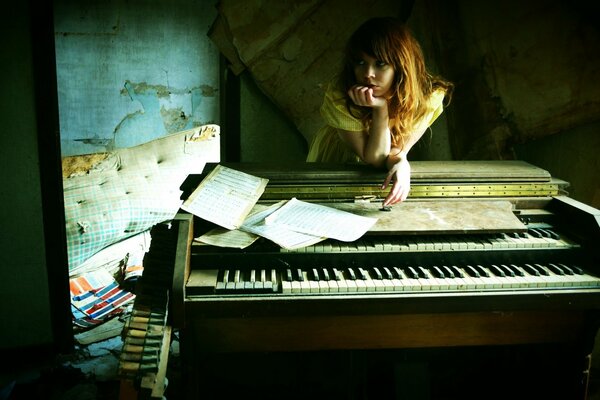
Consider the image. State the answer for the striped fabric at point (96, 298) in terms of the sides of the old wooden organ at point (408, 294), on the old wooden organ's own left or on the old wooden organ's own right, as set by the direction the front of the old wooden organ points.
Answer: on the old wooden organ's own right

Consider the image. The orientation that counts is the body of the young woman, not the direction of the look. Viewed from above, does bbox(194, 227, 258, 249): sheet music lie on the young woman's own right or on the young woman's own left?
on the young woman's own right

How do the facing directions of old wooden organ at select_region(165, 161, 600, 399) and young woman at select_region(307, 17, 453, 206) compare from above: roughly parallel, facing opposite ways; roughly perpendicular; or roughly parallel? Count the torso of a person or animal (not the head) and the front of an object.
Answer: roughly parallel

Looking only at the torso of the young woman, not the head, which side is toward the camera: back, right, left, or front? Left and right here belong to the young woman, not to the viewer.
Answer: front

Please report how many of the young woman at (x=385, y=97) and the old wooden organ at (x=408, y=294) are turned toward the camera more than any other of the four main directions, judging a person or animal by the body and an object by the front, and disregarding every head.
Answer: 2

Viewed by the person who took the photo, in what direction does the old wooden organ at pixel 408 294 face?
facing the viewer

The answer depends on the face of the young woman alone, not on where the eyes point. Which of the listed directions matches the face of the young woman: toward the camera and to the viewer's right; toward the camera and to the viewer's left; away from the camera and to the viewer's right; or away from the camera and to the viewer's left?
toward the camera and to the viewer's left
